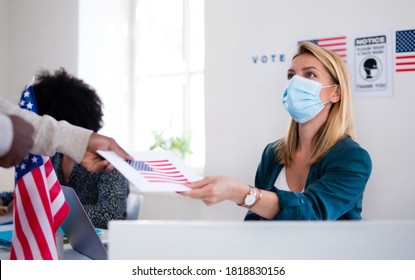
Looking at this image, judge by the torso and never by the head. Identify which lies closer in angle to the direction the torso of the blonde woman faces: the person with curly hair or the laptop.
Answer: the laptop

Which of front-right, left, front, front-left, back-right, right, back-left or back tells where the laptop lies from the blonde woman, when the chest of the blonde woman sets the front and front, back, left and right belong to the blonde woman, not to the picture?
front

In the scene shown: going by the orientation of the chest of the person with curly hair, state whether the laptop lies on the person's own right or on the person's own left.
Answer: on the person's own left

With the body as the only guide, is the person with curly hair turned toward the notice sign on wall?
no

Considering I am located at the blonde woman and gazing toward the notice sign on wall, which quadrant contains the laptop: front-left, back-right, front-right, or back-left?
back-left

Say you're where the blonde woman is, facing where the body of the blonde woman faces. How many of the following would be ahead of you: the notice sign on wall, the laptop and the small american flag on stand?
2

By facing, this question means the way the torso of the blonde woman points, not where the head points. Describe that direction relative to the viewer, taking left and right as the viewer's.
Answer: facing the viewer and to the left of the viewer
